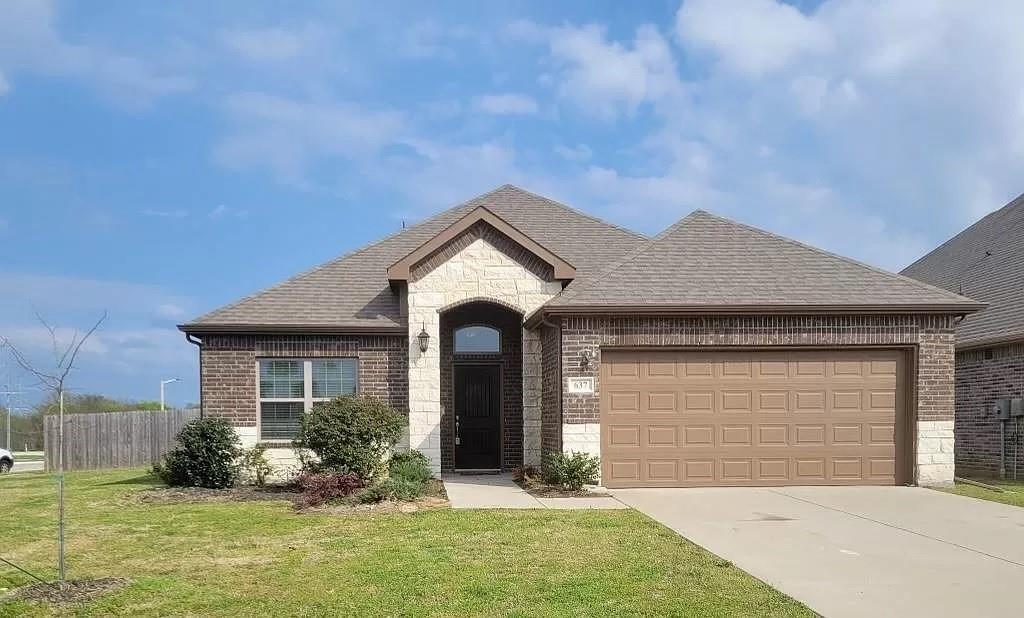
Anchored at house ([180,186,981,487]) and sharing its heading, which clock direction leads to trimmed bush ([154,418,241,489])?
The trimmed bush is roughly at 3 o'clock from the house.

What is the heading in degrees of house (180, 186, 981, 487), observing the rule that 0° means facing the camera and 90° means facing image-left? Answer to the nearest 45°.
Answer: approximately 0°

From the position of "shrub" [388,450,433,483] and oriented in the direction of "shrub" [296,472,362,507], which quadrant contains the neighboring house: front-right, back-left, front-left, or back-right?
back-left
